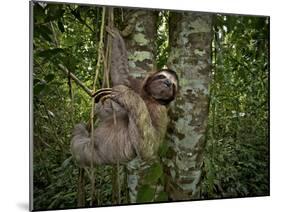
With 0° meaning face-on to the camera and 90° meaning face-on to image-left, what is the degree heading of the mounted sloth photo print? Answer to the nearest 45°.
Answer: approximately 315°
